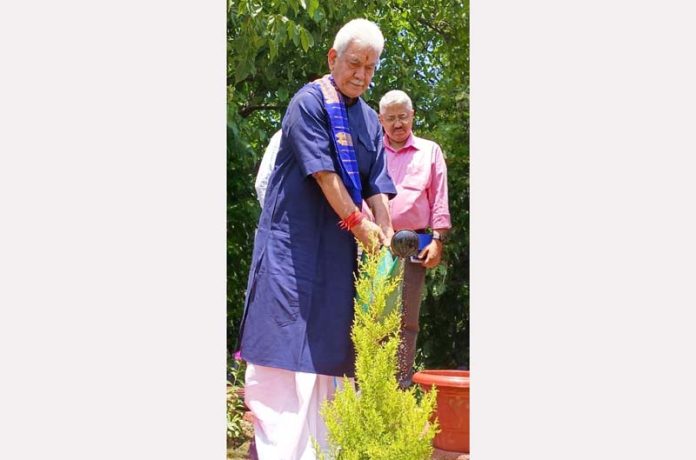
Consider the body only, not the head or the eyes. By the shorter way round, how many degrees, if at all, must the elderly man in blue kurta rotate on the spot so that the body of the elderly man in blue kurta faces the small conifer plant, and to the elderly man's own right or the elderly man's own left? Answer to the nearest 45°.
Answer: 0° — they already face it

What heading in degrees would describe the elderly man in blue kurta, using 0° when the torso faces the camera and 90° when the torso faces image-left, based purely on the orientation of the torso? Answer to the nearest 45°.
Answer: approximately 315°

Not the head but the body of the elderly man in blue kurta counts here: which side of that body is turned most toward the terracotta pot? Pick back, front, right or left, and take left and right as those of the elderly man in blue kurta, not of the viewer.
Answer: left
